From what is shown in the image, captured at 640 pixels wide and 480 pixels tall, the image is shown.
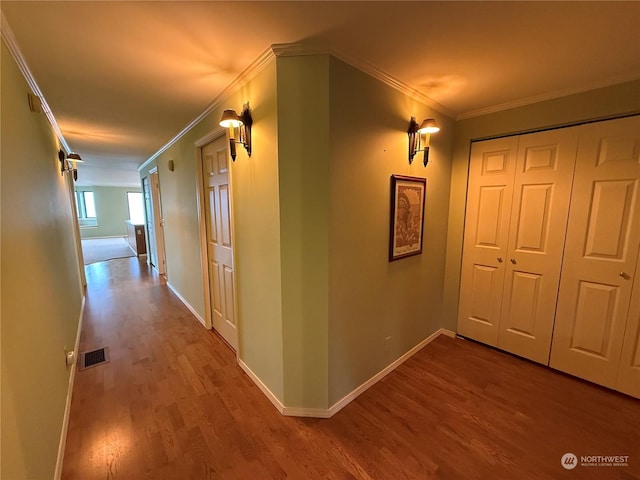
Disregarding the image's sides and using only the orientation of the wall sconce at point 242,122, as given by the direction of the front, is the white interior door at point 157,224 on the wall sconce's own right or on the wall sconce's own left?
on the wall sconce's own right

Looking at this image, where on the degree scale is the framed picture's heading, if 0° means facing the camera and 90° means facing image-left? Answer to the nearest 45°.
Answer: approximately 315°

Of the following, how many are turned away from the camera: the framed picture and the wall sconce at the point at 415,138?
0

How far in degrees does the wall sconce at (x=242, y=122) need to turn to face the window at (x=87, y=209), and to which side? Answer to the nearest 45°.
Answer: approximately 90° to its right

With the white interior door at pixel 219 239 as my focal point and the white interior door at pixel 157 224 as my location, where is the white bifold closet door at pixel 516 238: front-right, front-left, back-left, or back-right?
front-left

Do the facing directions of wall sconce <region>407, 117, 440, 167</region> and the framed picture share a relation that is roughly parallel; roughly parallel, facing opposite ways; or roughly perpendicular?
roughly parallel

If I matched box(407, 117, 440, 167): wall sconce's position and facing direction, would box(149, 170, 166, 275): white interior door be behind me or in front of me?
behind

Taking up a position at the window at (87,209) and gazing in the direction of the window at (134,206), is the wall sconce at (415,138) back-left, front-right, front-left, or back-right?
front-right

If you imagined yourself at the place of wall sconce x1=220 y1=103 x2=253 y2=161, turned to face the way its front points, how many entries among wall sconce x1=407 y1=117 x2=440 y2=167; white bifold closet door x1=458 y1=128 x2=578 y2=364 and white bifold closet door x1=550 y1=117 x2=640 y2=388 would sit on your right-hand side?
0

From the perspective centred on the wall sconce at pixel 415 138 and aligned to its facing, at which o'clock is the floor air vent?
The floor air vent is roughly at 4 o'clock from the wall sconce.

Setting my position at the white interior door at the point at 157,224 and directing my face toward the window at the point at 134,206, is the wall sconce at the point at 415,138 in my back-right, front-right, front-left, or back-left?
back-right

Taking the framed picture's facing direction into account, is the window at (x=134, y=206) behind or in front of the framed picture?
behind

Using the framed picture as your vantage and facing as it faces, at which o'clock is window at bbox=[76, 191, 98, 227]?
The window is roughly at 5 o'clock from the framed picture.

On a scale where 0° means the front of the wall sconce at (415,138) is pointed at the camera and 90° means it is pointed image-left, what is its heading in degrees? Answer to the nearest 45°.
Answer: approximately 315°
